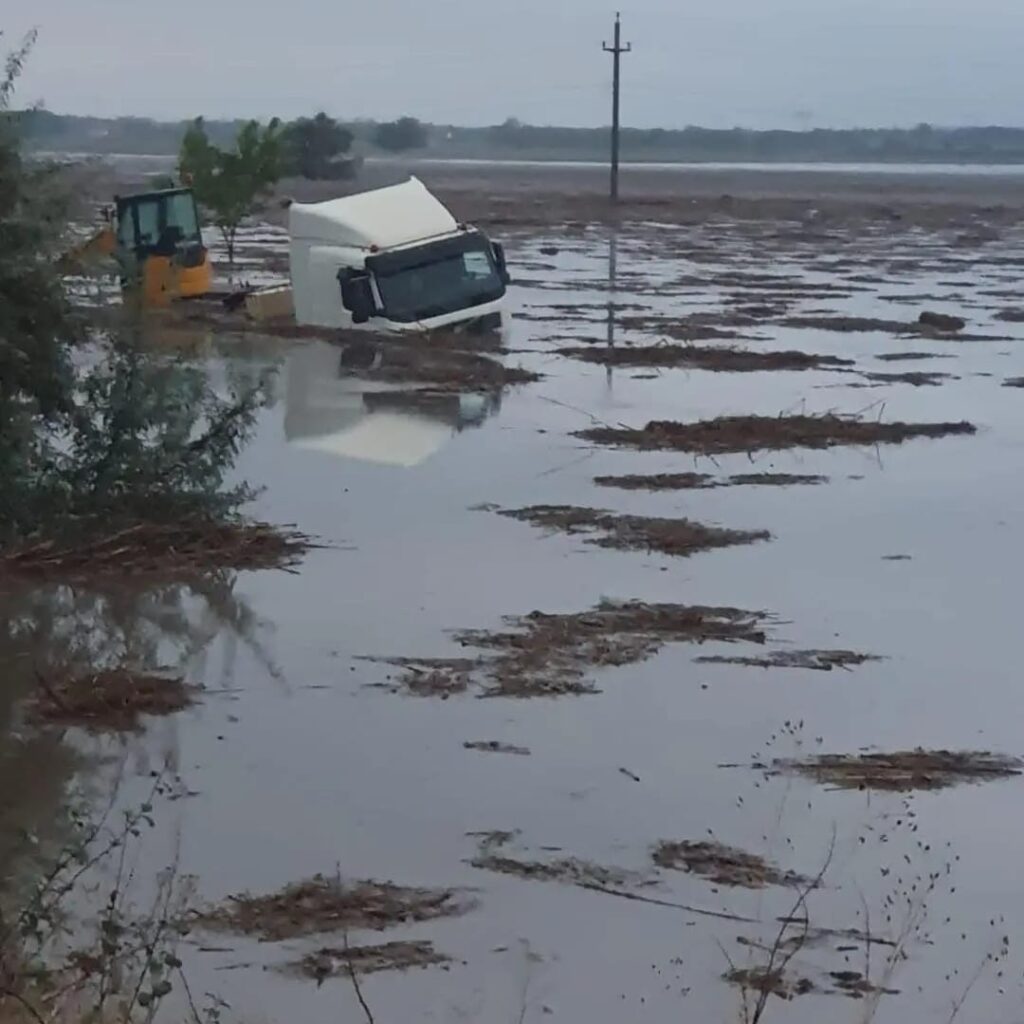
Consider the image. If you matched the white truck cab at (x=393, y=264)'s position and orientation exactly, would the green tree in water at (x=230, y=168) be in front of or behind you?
behind

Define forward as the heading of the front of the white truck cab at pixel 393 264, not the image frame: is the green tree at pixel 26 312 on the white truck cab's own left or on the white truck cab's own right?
on the white truck cab's own right

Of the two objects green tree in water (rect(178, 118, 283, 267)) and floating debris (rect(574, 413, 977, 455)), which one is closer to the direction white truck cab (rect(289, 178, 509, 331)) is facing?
the floating debris

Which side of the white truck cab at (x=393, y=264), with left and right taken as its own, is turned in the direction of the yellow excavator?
back

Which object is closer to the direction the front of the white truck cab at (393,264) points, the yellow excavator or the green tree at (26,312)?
the green tree

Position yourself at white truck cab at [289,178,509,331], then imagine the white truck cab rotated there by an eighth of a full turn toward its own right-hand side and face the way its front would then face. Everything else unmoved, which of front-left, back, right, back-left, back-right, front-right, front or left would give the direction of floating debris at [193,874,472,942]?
front

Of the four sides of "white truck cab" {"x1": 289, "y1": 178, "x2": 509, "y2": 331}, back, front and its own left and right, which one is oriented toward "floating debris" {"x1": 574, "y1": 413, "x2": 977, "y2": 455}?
front

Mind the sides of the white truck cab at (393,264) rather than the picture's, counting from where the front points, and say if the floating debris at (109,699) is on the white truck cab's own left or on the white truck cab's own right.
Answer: on the white truck cab's own right
